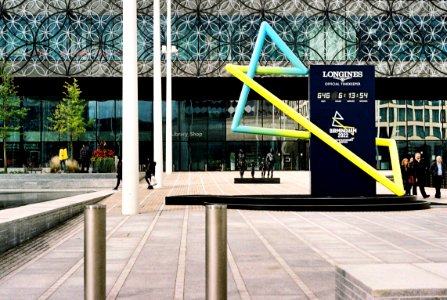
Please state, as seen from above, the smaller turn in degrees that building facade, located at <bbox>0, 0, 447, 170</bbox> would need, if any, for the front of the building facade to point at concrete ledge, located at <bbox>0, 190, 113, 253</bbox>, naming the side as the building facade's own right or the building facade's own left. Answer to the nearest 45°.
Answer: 0° — it already faces it

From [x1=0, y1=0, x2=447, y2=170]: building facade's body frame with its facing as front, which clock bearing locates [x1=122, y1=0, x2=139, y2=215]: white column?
The white column is roughly at 12 o'clock from the building facade.

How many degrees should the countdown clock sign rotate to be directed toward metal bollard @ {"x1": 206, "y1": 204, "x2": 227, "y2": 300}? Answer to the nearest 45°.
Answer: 0° — it already faces it

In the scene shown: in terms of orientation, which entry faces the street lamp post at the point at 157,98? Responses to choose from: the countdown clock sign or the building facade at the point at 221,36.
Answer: the building facade

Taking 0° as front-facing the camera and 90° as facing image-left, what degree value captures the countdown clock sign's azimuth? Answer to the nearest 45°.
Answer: approximately 0°

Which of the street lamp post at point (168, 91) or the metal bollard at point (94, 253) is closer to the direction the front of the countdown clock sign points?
the metal bollard

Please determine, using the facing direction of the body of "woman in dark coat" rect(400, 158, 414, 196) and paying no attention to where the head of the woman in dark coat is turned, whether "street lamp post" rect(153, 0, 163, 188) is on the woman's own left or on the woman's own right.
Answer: on the woman's own right

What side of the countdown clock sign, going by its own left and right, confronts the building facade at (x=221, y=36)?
back

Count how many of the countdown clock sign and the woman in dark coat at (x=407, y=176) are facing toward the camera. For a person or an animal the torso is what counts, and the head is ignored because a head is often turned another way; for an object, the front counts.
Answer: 2
